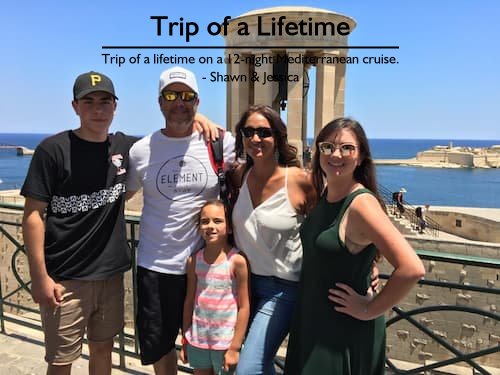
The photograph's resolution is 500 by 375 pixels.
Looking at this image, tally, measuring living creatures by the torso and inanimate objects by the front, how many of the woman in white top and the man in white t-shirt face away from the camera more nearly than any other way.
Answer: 0

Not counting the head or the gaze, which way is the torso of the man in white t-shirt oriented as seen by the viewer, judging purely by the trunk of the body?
toward the camera

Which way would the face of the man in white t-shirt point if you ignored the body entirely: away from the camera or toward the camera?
toward the camera

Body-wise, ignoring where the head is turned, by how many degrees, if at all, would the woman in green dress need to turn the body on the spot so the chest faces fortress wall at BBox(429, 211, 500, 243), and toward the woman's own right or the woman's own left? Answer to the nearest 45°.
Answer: approximately 135° to the woman's own right

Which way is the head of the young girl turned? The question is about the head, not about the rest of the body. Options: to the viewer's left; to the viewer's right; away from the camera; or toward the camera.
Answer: toward the camera

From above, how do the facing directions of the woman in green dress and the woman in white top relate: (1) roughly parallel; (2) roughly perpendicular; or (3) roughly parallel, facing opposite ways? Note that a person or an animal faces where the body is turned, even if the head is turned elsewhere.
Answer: roughly parallel

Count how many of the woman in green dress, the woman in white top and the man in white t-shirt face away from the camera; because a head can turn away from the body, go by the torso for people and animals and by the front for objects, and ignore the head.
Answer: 0

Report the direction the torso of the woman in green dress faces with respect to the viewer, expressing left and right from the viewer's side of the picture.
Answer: facing the viewer and to the left of the viewer

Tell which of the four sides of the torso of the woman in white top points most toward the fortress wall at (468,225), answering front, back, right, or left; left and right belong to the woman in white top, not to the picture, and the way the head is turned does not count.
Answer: back

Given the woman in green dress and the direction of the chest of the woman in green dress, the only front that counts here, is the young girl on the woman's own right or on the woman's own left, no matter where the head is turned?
on the woman's own right

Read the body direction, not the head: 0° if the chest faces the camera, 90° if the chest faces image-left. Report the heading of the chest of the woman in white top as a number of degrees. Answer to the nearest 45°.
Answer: approximately 45°

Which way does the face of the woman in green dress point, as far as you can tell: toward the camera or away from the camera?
toward the camera

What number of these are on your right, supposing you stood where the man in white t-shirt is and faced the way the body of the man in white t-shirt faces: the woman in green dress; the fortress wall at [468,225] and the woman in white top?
0

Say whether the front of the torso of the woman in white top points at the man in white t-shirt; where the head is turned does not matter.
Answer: no
